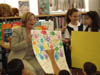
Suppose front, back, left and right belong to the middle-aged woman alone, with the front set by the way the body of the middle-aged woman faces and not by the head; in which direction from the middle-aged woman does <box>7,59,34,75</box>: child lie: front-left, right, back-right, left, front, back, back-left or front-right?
front-right

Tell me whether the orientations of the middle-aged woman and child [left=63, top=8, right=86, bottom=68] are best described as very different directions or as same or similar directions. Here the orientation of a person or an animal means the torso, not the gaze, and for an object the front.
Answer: same or similar directions

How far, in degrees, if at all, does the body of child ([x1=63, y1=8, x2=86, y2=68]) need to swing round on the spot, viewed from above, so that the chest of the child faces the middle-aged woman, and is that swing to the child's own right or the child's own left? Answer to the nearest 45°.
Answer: approximately 90° to the child's own right

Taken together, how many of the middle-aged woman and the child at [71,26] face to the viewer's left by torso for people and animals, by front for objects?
0

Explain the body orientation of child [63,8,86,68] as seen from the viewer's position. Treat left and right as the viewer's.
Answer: facing the viewer and to the right of the viewer

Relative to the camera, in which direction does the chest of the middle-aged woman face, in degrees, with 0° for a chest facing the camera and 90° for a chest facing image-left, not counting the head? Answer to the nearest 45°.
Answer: approximately 315°

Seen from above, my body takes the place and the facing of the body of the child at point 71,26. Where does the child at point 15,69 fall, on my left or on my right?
on my right

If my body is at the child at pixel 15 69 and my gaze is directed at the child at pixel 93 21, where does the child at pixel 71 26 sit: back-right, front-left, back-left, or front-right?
front-left

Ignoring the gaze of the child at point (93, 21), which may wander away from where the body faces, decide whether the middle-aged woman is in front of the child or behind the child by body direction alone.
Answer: in front

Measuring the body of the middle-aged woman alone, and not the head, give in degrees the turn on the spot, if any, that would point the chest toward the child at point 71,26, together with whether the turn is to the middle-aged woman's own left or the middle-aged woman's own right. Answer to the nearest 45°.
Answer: approximately 45° to the middle-aged woman's own left

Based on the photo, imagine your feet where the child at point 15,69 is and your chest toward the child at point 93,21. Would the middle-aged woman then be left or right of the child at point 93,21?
left

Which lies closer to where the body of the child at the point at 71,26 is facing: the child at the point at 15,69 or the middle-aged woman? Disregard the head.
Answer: the child
